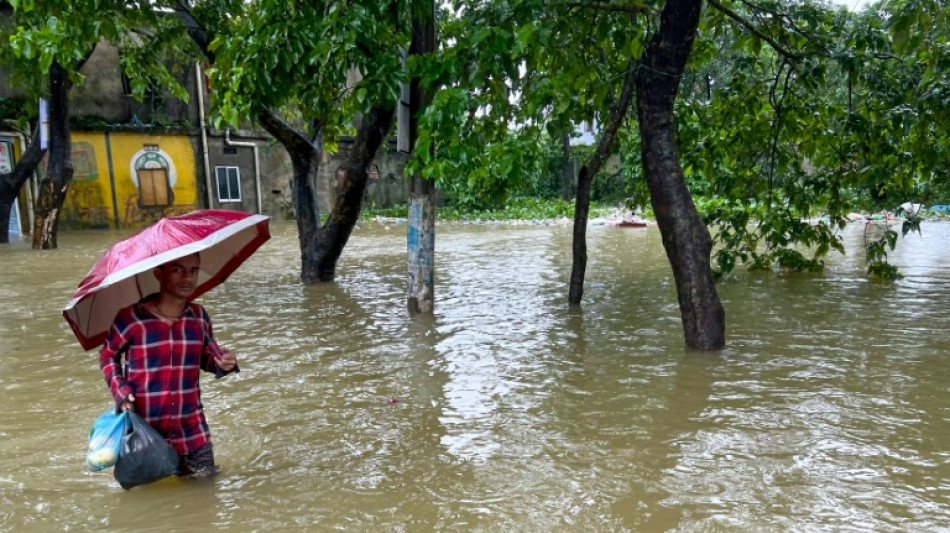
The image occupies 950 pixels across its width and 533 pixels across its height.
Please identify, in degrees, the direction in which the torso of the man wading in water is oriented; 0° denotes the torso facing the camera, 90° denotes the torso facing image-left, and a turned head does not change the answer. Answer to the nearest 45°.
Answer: approximately 315°

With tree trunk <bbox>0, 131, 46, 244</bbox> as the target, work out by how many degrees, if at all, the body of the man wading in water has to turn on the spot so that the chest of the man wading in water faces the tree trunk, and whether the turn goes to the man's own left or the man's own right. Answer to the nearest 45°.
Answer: approximately 135° to the man's own left

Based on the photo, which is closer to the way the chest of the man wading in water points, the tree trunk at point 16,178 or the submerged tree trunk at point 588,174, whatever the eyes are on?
the submerged tree trunk

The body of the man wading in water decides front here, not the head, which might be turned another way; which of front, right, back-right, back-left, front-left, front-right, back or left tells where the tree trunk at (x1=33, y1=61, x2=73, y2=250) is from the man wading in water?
back-left

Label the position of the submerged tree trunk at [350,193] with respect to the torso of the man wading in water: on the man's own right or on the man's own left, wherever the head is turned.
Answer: on the man's own left
